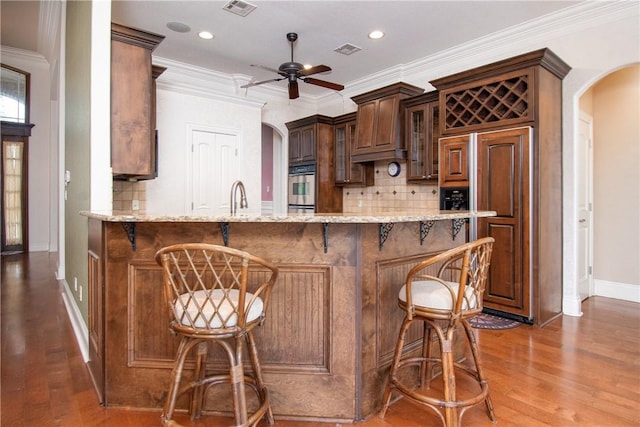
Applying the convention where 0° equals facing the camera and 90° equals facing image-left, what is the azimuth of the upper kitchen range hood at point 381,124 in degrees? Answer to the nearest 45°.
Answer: approximately 45°

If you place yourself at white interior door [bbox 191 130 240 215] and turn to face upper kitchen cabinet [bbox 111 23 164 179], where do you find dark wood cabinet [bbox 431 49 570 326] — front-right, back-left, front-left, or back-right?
front-left

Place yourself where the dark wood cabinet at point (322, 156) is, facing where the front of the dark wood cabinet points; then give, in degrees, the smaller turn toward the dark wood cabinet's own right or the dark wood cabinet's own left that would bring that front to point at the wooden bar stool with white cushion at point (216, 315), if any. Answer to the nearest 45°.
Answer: approximately 45° to the dark wood cabinet's own left

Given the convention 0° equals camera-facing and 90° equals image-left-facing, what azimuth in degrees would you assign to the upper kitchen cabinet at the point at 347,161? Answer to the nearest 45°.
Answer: approximately 45°

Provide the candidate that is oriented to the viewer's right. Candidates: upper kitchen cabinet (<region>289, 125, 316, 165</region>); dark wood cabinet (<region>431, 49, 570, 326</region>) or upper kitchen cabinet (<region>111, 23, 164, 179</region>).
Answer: upper kitchen cabinet (<region>111, 23, 164, 179</region>)

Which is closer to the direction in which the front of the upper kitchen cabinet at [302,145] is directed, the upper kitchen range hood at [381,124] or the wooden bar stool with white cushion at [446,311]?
the wooden bar stool with white cushion

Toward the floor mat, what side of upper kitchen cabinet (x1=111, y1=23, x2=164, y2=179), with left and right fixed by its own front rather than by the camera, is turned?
front

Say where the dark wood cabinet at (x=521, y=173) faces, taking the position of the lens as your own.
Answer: facing the viewer and to the left of the viewer

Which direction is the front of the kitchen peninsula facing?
toward the camera

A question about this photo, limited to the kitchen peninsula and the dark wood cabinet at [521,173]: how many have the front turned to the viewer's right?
0

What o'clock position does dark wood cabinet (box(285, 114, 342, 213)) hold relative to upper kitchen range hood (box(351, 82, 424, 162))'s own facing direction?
The dark wood cabinet is roughly at 3 o'clock from the upper kitchen range hood.

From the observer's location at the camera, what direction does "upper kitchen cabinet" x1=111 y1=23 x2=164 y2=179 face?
facing to the right of the viewer

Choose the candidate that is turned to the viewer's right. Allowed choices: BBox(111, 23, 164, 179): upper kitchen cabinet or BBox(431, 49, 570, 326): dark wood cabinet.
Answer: the upper kitchen cabinet

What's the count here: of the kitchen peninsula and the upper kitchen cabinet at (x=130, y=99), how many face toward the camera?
1

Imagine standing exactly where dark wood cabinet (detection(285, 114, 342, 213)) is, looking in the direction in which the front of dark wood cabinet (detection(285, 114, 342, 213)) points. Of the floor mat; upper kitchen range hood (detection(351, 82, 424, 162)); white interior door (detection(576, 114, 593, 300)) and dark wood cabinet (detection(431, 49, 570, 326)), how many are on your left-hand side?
4
